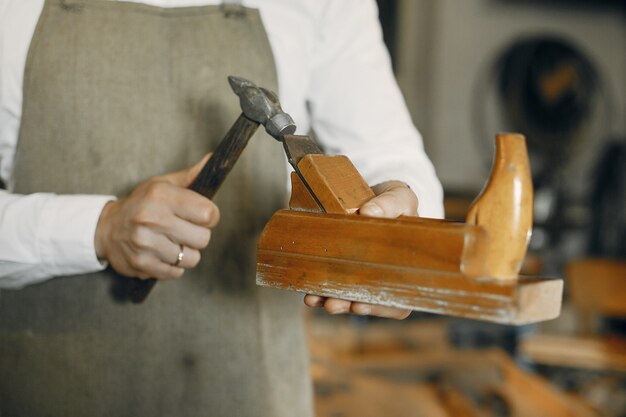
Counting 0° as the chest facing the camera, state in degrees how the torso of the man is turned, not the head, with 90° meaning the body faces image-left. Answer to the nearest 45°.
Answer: approximately 0°

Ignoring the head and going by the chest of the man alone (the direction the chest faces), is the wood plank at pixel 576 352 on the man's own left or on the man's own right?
on the man's own left
